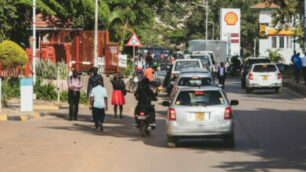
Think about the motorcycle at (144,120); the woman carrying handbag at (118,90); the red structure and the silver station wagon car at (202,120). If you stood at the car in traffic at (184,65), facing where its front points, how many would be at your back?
3

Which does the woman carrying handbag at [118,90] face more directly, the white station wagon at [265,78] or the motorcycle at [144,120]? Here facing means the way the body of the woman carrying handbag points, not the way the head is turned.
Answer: the motorcycle

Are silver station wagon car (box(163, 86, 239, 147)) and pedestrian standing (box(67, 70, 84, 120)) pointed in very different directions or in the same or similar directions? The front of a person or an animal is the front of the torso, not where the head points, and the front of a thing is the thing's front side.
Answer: very different directions

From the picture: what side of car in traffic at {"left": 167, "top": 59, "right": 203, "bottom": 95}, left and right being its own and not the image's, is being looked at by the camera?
back

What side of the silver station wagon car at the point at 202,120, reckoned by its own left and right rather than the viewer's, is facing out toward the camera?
back

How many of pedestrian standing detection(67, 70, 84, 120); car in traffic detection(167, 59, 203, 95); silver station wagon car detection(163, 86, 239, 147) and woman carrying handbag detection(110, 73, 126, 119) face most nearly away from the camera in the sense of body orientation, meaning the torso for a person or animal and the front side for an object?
2

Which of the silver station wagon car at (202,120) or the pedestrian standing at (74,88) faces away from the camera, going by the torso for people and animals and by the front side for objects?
the silver station wagon car

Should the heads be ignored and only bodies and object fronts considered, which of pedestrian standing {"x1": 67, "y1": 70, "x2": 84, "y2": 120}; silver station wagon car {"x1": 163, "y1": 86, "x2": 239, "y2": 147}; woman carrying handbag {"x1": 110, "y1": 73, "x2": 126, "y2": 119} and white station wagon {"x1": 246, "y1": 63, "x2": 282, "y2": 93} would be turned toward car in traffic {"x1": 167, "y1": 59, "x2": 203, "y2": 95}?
the silver station wagon car

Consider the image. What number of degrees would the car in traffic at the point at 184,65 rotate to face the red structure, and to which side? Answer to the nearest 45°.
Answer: approximately 45° to its left

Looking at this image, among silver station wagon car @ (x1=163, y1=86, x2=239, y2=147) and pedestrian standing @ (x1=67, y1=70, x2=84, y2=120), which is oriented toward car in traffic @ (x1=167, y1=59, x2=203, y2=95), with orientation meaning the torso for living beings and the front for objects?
the silver station wagon car

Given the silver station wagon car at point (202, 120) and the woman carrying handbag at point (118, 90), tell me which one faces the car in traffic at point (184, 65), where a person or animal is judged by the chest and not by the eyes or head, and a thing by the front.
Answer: the silver station wagon car

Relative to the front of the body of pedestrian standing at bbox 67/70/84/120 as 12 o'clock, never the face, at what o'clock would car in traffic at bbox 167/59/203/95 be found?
The car in traffic is roughly at 7 o'clock from the pedestrian standing.
